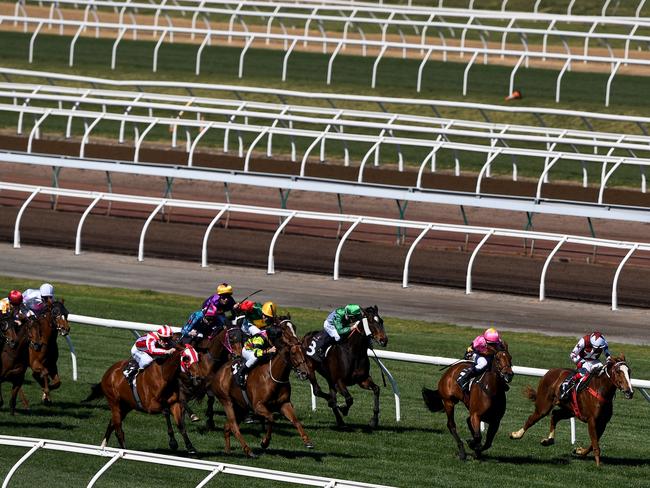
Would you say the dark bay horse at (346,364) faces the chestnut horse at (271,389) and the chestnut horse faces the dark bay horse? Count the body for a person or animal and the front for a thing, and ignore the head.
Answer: no

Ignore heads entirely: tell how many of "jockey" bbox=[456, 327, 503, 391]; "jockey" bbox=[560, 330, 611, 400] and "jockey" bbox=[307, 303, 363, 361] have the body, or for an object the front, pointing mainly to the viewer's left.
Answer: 0

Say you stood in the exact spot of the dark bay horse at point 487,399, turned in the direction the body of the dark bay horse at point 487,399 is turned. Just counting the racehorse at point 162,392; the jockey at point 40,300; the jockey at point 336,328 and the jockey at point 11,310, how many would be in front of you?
0

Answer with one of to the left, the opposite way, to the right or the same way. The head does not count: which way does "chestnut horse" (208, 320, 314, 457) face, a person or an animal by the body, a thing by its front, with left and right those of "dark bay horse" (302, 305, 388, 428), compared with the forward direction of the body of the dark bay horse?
the same way

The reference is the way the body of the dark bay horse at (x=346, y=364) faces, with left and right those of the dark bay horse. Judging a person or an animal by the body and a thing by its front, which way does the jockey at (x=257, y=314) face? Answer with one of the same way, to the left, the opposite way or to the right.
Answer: the same way

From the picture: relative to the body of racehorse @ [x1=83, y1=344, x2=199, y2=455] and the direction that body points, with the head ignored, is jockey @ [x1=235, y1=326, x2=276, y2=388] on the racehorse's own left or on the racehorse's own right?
on the racehorse's own left

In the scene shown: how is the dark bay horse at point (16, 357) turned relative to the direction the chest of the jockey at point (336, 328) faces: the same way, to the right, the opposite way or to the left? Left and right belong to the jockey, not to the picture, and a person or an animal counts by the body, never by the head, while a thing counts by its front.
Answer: the same way

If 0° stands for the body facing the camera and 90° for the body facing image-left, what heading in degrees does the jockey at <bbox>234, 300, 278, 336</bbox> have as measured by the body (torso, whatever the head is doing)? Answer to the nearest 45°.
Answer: approximately 315°

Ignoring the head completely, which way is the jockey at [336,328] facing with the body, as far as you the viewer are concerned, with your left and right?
facing the viewer and to the right of the viewer

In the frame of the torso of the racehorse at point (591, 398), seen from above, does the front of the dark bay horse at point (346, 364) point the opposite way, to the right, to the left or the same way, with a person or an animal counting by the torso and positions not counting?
the same way

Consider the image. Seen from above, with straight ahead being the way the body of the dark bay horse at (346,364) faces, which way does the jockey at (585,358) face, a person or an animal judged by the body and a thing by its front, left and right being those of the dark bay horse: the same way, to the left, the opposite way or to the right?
the same way

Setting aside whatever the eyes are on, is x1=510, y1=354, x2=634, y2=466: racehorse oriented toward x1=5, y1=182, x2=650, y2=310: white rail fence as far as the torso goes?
no

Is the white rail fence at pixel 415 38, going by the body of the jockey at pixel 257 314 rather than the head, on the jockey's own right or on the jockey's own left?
on the jockey's own left

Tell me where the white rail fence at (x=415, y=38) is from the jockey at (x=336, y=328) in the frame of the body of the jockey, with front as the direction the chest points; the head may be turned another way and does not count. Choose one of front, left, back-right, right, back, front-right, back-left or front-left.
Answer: back-left

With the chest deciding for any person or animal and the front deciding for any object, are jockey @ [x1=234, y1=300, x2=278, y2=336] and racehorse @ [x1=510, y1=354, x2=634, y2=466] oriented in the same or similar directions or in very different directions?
same or similar directions

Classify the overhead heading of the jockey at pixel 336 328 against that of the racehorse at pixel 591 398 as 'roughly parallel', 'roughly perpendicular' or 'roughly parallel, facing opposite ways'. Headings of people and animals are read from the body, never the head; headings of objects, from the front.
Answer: roughly parallel

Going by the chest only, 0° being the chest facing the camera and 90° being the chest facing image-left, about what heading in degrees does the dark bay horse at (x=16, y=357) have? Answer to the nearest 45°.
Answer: approximately 315°
